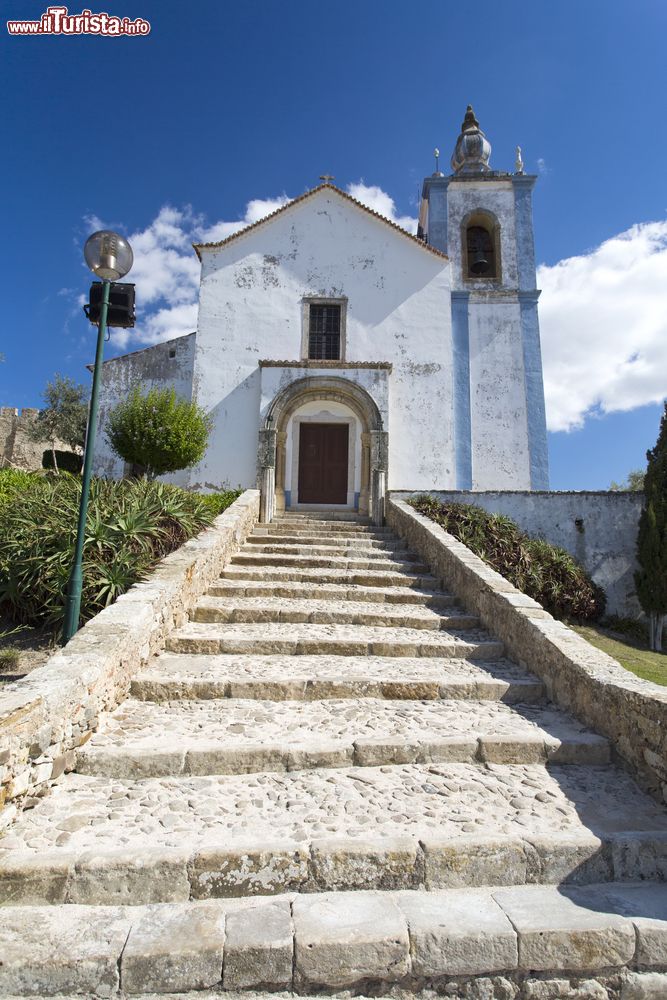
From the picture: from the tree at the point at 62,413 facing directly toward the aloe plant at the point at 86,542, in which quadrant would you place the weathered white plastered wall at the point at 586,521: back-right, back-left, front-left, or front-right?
front-left

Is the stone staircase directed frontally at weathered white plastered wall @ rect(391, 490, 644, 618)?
no

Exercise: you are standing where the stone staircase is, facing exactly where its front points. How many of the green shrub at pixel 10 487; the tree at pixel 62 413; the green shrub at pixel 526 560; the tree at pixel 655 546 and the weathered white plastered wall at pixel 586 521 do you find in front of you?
0

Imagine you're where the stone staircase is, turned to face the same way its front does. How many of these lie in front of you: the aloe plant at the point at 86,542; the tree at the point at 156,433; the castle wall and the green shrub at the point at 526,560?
0

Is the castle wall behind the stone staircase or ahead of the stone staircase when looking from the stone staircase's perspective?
behind

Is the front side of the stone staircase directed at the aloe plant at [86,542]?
no

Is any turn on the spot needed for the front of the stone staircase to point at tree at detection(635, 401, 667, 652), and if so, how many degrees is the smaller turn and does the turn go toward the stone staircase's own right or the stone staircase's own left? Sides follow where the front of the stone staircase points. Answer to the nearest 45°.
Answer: approximately 135° to the stone staircase's own left

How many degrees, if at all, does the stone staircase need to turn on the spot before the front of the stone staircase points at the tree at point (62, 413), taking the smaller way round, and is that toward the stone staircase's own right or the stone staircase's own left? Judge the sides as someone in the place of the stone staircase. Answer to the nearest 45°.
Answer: approximately 135° to the stone staircase's own right

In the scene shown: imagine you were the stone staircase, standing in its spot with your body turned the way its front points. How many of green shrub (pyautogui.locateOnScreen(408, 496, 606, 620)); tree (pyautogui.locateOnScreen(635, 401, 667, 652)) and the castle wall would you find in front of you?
0

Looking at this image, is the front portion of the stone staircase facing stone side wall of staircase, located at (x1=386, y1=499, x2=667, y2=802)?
no

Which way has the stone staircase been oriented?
toward the camera

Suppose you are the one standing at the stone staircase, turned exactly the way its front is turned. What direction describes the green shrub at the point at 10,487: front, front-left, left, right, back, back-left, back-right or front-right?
back-right

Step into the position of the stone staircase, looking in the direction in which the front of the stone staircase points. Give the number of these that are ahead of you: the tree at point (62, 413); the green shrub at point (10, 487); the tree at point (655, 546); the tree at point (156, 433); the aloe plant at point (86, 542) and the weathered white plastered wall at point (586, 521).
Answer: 0

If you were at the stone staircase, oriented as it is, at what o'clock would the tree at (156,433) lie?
The tree is roughly at 5 o'clock from the stone staircase.

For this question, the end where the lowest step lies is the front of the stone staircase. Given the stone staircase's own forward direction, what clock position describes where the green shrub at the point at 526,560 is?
The green shrub is roughly at 7 o'clock from the stone staircase.
